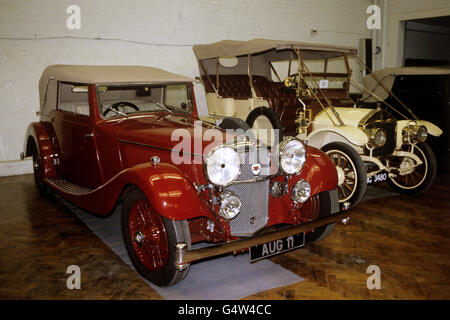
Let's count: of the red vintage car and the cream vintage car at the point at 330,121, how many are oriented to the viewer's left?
0

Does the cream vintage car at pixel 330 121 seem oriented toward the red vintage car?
no

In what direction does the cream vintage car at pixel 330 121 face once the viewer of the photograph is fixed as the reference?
facing the viewer and to the right of the viewer

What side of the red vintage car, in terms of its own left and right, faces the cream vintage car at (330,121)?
left

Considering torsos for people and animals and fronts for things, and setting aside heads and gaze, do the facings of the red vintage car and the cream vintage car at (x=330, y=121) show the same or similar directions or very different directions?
same or similar directions
